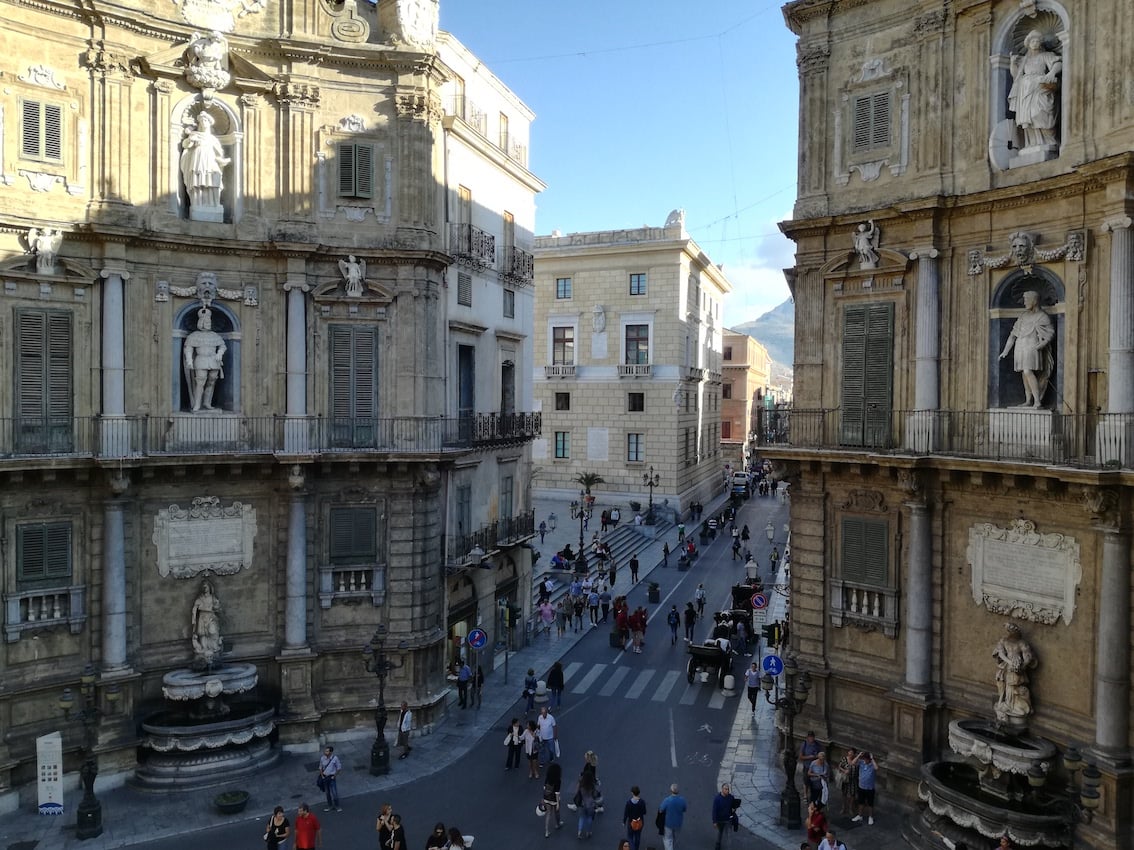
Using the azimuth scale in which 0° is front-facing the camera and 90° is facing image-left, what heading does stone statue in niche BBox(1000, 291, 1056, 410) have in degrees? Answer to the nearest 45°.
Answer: approximately 45°

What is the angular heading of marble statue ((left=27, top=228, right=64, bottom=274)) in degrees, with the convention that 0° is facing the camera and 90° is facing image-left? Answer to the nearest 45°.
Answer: approximately 0°

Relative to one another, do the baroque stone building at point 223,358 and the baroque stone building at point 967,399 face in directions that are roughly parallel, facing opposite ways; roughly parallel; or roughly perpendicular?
roughly perpendicular

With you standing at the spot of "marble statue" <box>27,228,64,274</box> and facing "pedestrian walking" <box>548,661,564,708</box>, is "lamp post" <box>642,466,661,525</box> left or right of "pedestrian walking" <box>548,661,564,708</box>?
left

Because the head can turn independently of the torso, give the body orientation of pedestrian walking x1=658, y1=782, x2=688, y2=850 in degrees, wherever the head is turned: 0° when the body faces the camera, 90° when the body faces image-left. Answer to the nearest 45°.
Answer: approximately 180°

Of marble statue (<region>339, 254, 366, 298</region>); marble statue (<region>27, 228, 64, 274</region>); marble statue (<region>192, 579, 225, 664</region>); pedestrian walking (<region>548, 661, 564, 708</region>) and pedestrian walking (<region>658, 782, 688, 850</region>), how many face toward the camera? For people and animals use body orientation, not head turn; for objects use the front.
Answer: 3
